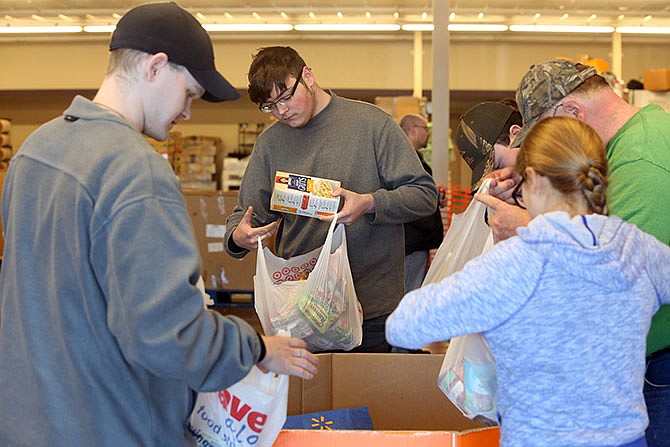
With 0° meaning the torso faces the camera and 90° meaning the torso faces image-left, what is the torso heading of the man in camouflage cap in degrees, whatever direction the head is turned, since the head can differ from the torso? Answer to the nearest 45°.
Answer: approximately 90°

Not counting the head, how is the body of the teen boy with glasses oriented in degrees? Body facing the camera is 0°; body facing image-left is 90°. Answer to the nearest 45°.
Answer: approximately 45°

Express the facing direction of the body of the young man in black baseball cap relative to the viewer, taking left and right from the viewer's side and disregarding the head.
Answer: facing away from the viewer and to the right of the viewer

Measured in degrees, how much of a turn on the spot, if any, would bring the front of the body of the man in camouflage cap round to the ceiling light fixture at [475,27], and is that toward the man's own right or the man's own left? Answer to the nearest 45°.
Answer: approximately 90° to the man's own right

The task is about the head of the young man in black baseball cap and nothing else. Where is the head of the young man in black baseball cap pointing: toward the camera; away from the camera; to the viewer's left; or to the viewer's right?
to the viewer's right

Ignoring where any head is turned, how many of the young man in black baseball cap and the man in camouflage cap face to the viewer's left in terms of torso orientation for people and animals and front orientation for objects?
1

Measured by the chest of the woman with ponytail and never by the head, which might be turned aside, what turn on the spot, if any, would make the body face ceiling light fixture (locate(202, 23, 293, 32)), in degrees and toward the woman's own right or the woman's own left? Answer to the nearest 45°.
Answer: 0° — they already face it

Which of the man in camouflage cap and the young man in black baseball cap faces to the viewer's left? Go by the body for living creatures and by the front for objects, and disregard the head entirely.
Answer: the man in camouflage cap
